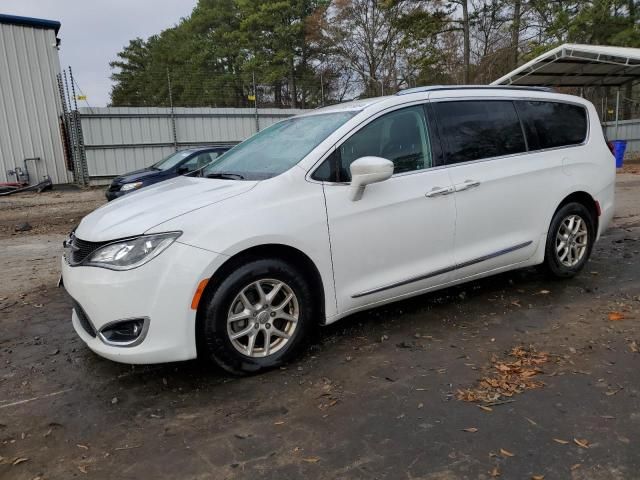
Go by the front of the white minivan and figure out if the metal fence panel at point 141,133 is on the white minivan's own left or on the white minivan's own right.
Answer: on the white minivan's own right

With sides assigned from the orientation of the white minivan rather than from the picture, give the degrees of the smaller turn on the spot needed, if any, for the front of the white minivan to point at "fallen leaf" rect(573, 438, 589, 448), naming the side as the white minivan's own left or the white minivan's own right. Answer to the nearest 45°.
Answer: approximately 90° to the white minivan's own left

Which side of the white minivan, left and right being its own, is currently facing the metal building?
right

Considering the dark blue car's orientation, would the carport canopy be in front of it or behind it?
behind

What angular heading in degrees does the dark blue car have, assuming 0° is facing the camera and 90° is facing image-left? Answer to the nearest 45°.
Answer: approximately 45°

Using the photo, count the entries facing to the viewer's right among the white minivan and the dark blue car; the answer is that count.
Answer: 0

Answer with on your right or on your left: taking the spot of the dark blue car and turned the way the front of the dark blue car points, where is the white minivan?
on your left

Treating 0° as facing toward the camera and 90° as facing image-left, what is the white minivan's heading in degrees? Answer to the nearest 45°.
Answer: approximately 45°

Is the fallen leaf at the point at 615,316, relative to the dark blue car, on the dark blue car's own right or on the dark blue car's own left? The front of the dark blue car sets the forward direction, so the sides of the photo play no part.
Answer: on the dark blue car's own left

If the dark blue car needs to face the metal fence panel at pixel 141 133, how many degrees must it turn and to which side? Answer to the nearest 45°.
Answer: approximately 135° to its right
